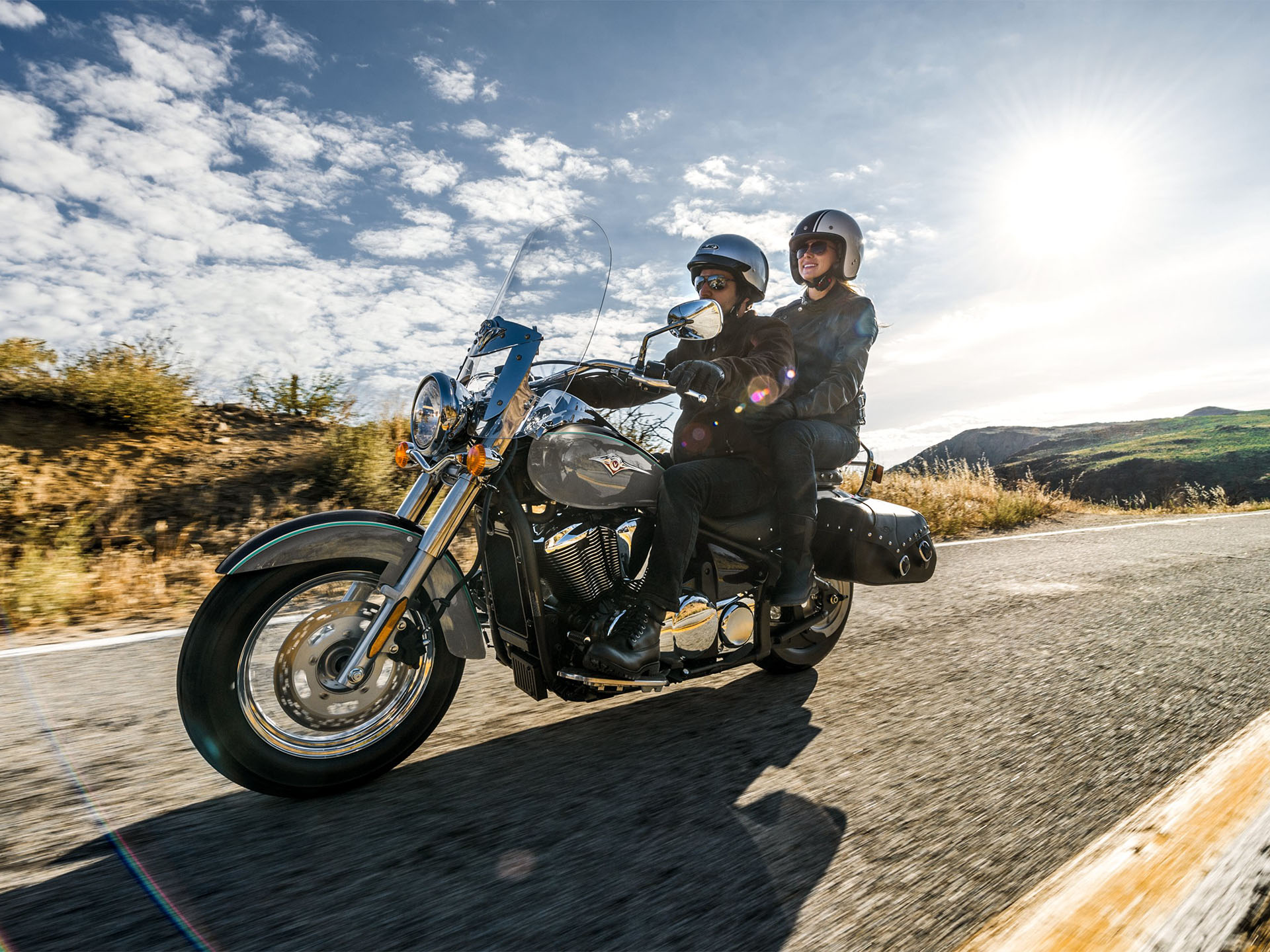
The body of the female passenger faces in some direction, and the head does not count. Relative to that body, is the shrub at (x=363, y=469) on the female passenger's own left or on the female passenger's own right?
on the female passenger's own right

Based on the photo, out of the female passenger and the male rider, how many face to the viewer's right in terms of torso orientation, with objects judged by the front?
0

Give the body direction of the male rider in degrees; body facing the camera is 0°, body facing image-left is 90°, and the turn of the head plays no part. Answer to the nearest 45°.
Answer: approximately 45°

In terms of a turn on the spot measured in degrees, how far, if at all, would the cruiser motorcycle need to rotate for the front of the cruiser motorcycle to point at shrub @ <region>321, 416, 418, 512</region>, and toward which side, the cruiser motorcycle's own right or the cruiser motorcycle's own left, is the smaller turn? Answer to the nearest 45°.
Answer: approximately 135° to the cruiser motorcycle's own right

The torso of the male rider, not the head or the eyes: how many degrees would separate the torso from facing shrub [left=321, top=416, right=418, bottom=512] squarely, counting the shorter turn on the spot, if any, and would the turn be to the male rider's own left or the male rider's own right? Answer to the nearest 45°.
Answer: approximately 90° to the male rider's own right

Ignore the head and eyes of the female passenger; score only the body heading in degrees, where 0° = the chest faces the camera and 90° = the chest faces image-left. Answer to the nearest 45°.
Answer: approximately 45°

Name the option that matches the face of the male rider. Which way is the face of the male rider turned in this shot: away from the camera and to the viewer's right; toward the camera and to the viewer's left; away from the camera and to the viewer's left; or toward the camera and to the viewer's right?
toward the camera and to the viewer's left

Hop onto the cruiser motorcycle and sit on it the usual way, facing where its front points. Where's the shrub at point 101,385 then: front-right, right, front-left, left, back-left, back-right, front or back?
right

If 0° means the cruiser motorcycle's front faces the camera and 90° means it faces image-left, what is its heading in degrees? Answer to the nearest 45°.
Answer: approximately 45°

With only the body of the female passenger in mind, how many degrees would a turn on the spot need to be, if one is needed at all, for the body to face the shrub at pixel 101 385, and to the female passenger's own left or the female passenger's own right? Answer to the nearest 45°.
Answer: approximately 45° to the female passenger's own right

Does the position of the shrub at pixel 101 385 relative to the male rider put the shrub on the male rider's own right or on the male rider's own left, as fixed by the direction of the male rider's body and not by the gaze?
on the male rider's own right

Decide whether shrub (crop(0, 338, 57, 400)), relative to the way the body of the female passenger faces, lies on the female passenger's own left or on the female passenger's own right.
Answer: on the female passenger's own right

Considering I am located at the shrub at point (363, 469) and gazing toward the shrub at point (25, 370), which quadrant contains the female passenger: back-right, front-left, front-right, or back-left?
back-left
